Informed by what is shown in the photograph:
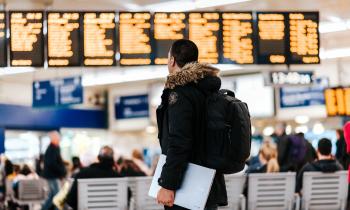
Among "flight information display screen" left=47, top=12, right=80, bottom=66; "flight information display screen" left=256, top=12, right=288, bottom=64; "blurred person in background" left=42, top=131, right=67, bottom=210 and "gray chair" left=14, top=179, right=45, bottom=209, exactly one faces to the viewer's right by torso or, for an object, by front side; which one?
the blurred person in background

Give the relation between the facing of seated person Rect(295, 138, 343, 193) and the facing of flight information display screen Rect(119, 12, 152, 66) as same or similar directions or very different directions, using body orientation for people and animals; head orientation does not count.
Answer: very different directions

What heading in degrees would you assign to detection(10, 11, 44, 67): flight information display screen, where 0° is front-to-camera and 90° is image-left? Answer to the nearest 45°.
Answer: approximately 0°

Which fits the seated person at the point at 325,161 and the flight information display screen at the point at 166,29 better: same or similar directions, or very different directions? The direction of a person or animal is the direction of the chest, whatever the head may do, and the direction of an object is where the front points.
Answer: very different directions

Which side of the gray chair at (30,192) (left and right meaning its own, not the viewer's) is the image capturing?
back

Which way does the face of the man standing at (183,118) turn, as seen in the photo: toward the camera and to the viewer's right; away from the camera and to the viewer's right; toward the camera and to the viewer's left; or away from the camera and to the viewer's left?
away from the camera and to the viewer's left

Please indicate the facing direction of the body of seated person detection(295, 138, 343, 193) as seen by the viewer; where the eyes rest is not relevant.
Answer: away from the camera

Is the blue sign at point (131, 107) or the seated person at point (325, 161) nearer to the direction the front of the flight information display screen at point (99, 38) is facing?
the seated person
